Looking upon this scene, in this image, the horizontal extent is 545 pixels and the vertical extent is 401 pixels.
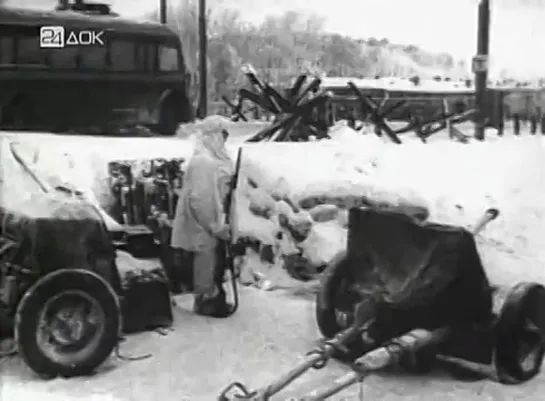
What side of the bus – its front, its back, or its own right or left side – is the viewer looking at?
right

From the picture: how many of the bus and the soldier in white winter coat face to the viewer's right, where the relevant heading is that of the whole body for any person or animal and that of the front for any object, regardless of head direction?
2

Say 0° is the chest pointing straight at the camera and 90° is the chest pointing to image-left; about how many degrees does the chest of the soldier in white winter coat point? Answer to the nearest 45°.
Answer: approximately 270°

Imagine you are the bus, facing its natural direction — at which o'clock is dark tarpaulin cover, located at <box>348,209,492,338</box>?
The dark tarpaulin cover is roughly at 1 o'clock from the bus.
